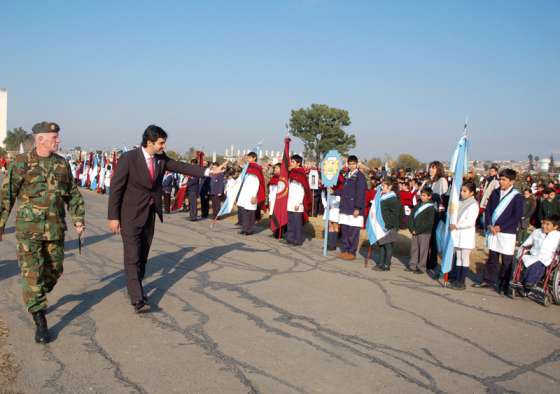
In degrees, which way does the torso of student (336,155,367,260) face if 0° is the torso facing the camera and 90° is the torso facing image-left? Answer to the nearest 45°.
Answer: approximately 45°

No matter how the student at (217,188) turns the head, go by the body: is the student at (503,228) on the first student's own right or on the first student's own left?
on the first student's own left

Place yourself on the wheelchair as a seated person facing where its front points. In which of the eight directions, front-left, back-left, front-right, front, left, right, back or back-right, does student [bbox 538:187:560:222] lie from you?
back-right

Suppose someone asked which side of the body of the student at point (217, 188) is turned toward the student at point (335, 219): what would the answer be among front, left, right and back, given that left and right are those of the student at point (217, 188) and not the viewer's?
left

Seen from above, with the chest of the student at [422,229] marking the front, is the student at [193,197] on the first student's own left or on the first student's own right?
on the first student's own right

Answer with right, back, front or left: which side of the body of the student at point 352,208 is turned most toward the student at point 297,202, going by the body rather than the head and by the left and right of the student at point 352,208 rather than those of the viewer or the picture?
right
